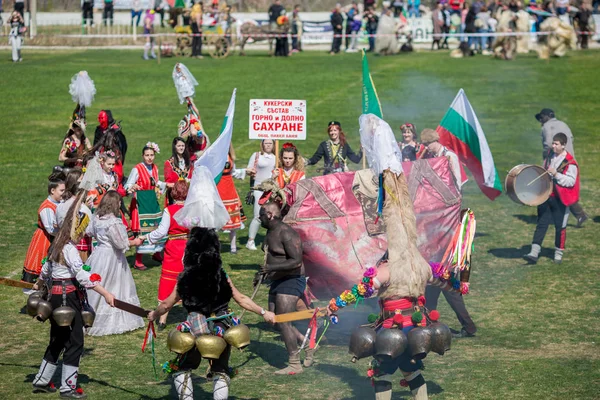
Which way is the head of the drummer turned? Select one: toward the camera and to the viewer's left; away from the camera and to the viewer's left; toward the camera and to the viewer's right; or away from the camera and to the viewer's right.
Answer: toward the camera and to the viewer's left

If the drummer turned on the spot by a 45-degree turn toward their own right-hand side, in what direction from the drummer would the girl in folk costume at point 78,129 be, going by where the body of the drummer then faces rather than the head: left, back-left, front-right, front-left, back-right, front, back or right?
front

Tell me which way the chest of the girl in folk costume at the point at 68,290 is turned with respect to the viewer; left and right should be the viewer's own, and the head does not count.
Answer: facing away from the viewer and to the right of the viewer

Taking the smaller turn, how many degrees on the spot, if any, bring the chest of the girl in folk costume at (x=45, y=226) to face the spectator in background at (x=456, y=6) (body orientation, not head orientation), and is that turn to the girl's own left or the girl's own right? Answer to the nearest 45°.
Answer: approximately 45° to the girl's own left

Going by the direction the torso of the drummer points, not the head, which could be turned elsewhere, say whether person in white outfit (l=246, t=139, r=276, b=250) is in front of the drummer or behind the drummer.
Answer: in front

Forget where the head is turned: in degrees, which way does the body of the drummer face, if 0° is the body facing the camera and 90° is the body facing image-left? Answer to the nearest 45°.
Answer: approximately 45°

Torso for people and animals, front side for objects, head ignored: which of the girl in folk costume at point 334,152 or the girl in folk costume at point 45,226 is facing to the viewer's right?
the girl in folk costume at point 45,226

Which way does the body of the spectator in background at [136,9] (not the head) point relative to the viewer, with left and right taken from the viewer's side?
facing the viewer

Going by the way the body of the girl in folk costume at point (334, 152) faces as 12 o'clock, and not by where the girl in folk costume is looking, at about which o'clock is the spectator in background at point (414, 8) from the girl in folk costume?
The spectator in background is roughly at 6 o'clock from the girl in folk costume.

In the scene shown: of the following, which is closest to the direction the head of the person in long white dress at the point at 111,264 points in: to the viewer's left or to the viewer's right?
to the viewer's right

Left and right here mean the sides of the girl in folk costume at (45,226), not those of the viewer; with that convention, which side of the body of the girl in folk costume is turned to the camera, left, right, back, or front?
right

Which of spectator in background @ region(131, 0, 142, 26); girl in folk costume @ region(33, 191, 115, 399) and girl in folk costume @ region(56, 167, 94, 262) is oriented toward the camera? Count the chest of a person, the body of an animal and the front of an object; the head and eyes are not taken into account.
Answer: the spectator in background

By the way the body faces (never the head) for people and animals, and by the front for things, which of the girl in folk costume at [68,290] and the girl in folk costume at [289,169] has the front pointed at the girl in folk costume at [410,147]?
the girl in folk costume at [68,290]
